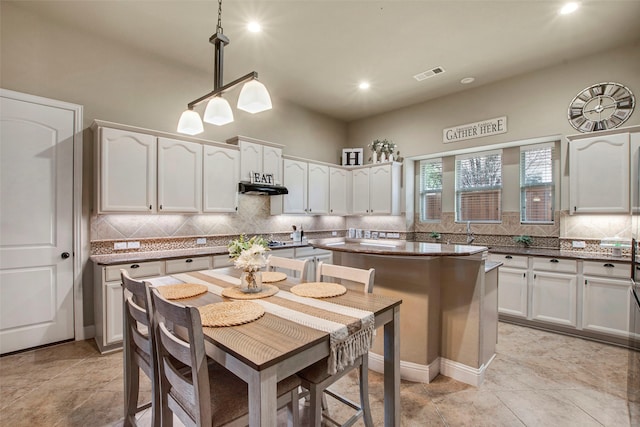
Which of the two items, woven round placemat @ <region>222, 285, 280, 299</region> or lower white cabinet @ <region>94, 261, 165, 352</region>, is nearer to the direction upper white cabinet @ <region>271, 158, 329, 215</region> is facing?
the woven round placemat

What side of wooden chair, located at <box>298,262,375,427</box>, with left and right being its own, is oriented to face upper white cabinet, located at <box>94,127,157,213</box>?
right

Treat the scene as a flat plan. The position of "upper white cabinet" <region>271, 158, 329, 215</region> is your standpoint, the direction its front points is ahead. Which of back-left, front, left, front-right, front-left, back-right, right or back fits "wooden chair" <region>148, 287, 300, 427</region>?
front-right

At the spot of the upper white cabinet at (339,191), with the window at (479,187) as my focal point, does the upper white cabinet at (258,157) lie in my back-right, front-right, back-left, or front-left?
back-right

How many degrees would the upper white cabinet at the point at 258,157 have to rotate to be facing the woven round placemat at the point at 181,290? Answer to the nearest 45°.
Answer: approximately 45° to its right

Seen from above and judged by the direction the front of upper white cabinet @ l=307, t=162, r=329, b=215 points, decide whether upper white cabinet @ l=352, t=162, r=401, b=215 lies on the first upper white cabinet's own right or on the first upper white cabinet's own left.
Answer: on the first upper white cabinet's own left

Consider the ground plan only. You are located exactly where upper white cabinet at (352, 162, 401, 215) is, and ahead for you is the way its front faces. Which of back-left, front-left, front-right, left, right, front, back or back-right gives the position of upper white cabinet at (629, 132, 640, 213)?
left

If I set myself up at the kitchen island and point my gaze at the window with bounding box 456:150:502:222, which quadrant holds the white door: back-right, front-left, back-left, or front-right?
back-left

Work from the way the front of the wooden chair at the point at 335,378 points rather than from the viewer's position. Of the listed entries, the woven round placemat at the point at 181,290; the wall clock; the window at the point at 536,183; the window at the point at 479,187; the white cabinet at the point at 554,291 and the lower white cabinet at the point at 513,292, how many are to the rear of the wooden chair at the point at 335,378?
5

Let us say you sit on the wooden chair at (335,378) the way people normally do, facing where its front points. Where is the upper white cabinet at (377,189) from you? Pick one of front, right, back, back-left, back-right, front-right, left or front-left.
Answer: back-right

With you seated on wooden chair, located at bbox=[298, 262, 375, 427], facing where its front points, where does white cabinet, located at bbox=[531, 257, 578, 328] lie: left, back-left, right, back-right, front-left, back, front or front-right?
back

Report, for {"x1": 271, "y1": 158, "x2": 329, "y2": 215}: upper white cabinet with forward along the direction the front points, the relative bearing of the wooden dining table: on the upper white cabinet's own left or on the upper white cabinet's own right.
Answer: on the upper white cabinet's own right

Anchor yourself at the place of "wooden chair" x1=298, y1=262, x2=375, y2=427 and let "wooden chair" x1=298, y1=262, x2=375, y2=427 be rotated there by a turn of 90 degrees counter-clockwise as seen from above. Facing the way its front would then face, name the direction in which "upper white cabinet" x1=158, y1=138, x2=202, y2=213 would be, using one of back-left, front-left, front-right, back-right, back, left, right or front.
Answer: back

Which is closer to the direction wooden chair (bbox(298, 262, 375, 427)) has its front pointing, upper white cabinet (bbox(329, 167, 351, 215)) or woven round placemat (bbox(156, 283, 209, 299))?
the woven round placemat

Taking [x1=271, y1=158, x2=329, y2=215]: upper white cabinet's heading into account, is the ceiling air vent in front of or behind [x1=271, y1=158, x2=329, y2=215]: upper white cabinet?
in front

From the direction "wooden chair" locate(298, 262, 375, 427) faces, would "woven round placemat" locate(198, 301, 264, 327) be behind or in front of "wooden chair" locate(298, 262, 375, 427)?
in front
